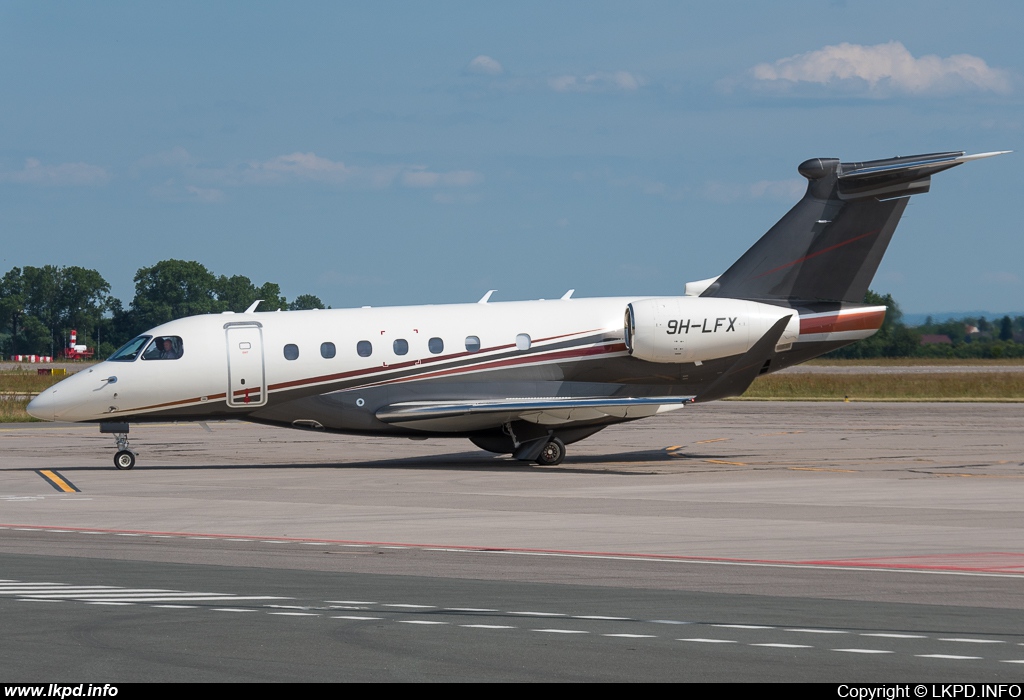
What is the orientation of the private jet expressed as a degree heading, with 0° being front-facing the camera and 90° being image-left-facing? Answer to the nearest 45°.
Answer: approximately 90°
